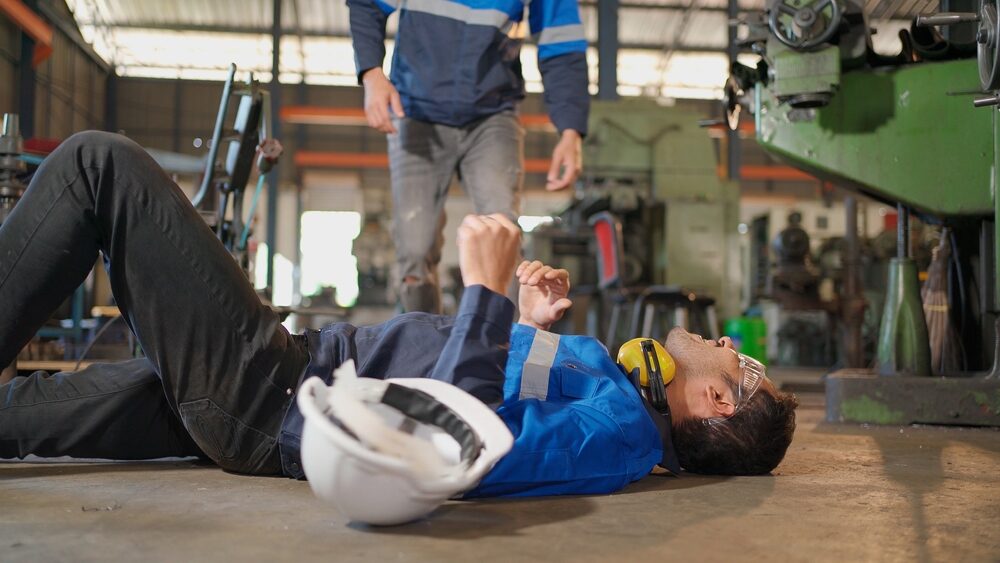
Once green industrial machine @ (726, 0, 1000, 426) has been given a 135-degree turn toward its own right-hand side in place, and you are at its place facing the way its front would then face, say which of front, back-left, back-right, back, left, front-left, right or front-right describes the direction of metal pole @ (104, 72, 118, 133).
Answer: left

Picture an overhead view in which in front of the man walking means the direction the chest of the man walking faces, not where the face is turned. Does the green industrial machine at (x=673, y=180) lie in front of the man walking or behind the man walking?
behind

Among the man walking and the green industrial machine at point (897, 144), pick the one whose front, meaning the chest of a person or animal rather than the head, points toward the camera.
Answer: the man walking

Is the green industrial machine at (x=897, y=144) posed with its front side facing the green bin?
no

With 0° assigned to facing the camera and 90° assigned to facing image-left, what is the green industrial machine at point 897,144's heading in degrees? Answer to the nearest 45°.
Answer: approximately 90°

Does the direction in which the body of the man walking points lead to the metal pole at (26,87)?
no

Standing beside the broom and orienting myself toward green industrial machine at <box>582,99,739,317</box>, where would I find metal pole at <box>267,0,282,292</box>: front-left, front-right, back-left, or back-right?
front-left

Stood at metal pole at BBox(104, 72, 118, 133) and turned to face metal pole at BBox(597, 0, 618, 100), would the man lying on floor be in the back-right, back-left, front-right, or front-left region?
front-right

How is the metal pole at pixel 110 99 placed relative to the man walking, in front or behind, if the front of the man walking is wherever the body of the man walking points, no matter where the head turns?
behind

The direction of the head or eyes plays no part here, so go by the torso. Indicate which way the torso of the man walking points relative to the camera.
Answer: toward the camera

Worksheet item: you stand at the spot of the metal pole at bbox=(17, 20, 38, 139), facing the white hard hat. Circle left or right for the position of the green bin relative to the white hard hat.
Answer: left

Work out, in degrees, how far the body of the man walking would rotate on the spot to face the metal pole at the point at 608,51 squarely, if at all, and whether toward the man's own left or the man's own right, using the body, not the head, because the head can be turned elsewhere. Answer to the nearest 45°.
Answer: approximately 180°

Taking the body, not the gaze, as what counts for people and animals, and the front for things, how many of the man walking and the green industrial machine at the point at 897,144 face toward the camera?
1

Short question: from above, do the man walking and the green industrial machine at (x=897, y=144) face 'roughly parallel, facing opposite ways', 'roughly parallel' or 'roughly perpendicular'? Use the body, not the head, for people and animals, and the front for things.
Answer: roughly perpendicular

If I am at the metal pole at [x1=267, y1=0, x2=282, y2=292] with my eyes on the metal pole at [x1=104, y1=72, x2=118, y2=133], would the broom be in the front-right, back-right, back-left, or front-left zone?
back-left
